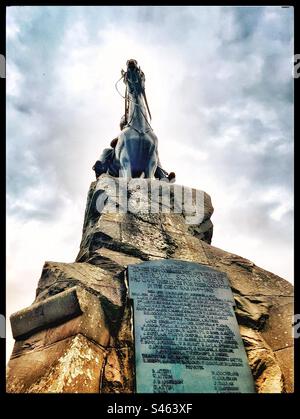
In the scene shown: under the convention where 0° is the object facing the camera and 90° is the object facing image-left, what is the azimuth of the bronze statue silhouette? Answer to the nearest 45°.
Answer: approximately 0°
